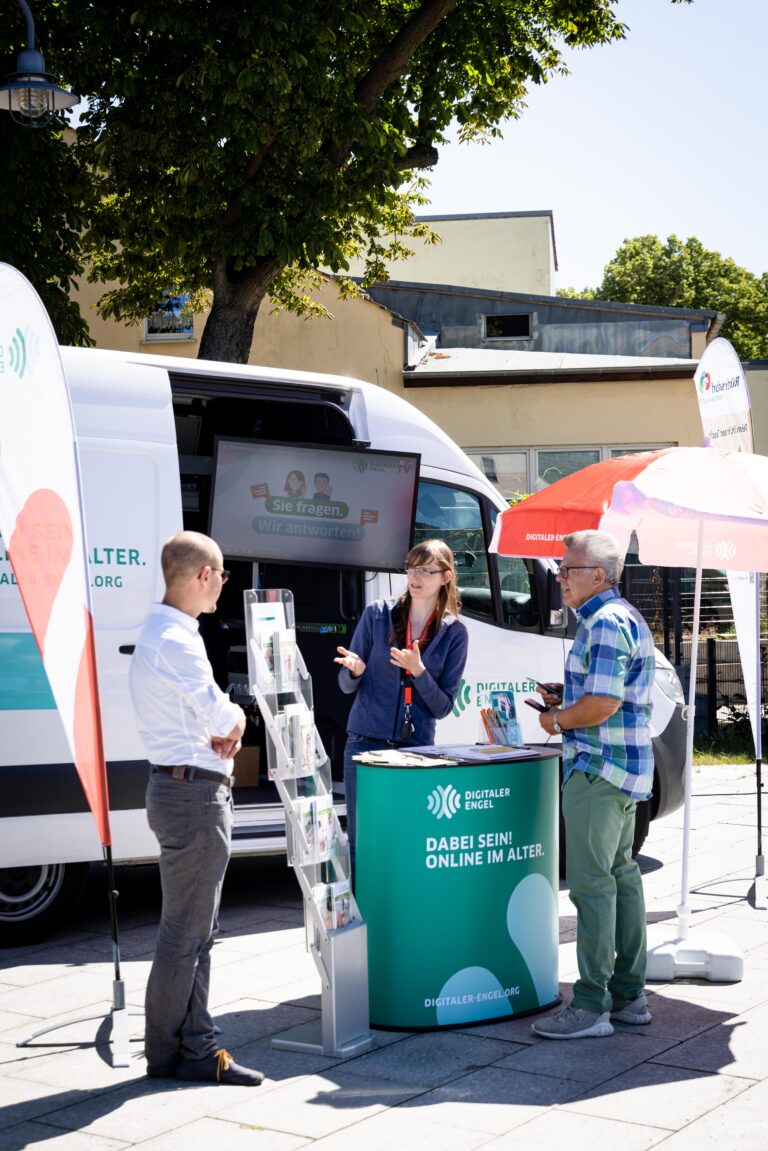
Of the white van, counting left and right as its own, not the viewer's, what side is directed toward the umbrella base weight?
right

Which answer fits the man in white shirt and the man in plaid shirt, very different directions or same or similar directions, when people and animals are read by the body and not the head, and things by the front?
very different directions

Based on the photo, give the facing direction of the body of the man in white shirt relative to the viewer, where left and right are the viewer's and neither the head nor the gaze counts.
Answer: facing to the right of the viewer

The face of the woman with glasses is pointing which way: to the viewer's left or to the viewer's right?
to the viewer's left

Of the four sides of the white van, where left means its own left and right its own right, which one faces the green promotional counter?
right

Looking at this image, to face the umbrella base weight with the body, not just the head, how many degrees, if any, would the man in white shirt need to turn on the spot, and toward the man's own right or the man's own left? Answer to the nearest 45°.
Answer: approximately 45° to the man's own left

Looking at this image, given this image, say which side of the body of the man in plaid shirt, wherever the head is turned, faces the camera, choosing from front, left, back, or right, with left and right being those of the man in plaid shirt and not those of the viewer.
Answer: left

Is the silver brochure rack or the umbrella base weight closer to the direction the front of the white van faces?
the umbrella base weight

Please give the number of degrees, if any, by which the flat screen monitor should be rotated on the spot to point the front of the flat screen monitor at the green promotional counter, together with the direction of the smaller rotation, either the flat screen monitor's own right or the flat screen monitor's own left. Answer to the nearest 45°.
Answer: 0° — it already faces it
